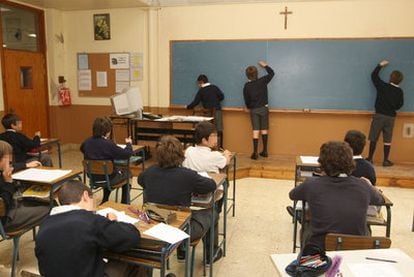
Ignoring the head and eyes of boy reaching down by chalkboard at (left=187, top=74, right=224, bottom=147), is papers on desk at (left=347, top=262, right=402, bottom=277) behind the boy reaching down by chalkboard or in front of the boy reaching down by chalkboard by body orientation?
behind

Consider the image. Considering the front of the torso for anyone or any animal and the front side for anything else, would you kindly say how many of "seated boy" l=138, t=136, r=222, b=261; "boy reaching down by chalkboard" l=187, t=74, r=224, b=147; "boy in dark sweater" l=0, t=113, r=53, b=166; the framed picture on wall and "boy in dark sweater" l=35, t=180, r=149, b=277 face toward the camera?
1

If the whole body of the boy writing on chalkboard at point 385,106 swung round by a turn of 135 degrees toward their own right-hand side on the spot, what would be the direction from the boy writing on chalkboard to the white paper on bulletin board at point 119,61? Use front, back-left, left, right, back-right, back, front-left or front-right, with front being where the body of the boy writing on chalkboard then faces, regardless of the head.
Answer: back-right

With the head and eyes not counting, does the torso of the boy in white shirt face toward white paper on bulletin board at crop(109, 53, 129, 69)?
no

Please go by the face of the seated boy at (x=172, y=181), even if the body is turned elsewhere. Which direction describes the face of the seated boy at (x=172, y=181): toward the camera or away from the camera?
away from the camera

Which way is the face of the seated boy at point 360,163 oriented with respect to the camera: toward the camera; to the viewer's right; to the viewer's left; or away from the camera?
away from the camera

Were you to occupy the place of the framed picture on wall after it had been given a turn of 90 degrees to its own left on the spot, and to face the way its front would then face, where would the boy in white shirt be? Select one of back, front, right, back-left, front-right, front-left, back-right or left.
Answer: right

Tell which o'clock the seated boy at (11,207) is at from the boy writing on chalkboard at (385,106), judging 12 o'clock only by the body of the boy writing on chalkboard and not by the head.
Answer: The seated boy is roughly at 7 o'clock from the boy writing on chalkboard.

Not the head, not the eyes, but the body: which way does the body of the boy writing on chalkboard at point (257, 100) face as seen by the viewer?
away from the camera

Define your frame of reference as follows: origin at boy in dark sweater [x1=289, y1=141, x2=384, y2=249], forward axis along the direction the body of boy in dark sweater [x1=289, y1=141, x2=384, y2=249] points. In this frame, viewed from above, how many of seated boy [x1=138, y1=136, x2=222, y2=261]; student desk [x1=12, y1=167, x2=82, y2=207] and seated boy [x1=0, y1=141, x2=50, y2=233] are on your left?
3

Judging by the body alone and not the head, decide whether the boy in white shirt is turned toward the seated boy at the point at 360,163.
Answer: no

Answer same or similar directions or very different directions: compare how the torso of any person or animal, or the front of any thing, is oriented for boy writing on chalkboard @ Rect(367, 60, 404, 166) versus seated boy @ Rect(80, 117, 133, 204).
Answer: same or similar directions

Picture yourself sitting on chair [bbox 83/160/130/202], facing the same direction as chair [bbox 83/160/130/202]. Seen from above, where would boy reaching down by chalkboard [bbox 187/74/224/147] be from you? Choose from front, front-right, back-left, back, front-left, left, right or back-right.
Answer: front

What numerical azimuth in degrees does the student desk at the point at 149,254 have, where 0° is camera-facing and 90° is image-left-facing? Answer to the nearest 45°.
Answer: approximately 45°

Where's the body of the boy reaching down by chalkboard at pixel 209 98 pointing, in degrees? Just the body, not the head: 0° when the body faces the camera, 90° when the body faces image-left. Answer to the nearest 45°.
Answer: approximately 135°

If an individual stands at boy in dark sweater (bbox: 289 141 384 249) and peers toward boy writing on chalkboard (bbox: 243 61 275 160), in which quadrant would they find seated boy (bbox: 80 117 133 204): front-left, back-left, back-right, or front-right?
front-left

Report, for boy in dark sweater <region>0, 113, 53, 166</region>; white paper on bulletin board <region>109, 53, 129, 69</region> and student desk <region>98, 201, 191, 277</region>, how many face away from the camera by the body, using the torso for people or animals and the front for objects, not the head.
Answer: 0

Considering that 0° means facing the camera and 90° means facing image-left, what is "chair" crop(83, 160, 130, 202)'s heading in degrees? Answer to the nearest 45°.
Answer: approximately 225°

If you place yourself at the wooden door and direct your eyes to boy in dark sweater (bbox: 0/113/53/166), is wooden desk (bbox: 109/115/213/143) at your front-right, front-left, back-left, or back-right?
front-left

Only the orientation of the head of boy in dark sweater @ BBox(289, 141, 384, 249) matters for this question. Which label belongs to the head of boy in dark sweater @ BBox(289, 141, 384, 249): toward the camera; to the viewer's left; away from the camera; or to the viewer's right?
away from the camera

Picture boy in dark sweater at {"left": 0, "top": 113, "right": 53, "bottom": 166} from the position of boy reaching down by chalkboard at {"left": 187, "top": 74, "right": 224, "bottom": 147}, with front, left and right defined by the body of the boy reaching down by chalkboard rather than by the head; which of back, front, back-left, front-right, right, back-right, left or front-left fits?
left
